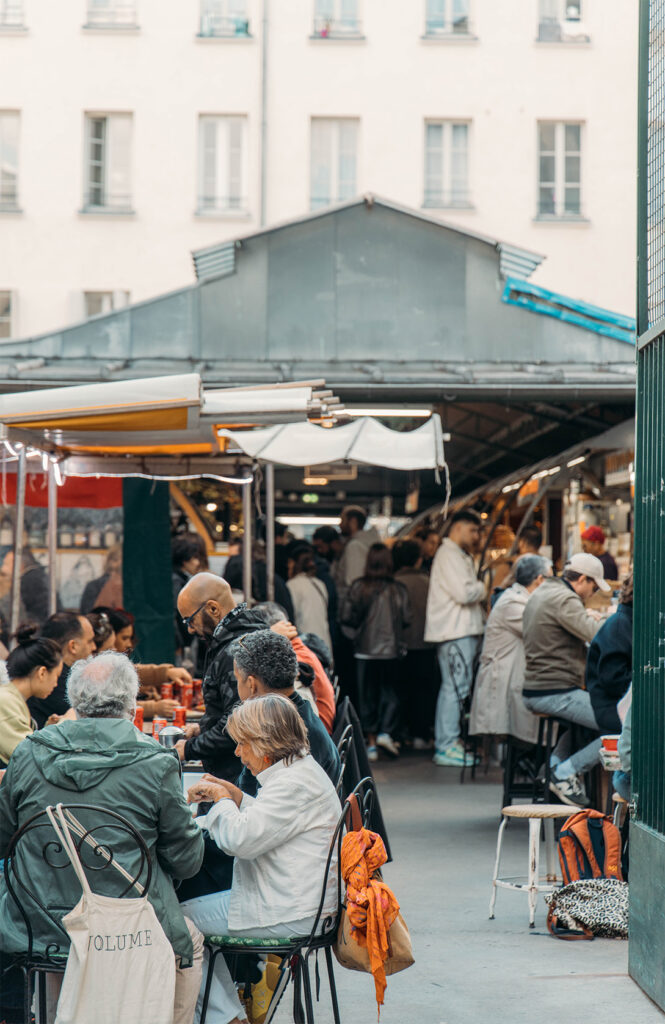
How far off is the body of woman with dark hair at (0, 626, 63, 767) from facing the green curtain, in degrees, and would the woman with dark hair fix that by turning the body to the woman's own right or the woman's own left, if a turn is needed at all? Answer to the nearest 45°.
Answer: approximately 90° to the woman's own left

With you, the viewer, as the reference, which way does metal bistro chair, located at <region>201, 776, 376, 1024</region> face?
facing to the left of the viewer

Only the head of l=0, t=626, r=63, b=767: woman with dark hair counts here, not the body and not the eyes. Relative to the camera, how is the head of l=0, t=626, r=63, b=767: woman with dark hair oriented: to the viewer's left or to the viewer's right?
to the viewer's right

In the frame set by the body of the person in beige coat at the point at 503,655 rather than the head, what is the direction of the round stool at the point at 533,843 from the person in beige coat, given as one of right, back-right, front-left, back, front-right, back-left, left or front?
back-right

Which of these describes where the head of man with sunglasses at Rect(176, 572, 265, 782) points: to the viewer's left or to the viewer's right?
to the viewer's left

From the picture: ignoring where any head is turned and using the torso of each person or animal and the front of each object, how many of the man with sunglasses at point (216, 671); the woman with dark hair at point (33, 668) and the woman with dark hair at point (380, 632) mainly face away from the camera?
1

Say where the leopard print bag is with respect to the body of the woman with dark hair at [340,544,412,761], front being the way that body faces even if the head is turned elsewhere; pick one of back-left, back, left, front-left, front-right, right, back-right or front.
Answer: back

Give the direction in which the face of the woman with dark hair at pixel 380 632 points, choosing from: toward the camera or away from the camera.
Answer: away from the camera

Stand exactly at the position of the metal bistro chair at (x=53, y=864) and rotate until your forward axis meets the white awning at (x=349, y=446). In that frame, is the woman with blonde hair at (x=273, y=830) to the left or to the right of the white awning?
right

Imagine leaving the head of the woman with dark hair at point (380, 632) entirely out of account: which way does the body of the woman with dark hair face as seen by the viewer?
away from the camera

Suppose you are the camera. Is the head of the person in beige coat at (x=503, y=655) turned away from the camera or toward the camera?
away from the camera

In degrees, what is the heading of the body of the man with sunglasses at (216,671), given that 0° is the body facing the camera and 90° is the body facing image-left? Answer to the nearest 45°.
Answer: approximately 90°

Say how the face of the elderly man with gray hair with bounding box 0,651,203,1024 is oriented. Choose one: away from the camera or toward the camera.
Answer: away from the camera

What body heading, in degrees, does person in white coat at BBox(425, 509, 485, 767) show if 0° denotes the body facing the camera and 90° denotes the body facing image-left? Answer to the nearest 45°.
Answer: approximately 270°
